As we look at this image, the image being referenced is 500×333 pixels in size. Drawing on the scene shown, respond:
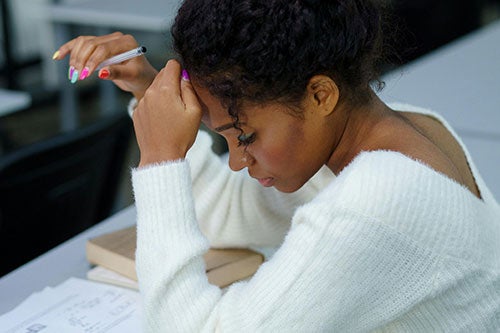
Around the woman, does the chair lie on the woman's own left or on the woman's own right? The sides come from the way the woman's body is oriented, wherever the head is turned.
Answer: on the woman's own right

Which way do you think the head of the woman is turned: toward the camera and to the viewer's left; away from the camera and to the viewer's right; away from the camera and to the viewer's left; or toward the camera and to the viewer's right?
toward the camera and to the viewer's left

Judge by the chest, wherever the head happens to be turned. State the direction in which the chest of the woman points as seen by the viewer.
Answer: to the viewer's left
